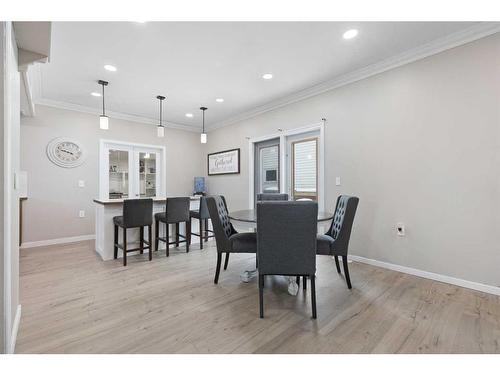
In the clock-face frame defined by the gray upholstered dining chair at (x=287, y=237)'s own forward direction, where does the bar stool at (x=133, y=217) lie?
The bar stool is roughly at 10 o'clock from the gray upholstered dining chair.

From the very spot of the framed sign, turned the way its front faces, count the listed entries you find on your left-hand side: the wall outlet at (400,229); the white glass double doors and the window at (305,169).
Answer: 2

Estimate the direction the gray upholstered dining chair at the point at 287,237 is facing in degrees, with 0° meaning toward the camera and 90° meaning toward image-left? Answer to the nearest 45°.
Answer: approximately 180°

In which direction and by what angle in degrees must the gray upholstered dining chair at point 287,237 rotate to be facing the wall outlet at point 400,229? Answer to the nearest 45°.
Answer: approximately 45° to its right

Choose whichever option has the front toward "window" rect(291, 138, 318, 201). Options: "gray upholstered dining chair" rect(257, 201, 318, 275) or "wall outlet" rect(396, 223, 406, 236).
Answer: the gray upholstered dining chair

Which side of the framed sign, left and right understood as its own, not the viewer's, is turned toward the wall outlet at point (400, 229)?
left

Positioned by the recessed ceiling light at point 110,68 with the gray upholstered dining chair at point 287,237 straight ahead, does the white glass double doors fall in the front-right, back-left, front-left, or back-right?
back-left

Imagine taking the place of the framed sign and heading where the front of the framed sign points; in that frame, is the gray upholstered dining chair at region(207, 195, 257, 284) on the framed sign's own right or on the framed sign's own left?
on the framed sign's own left
